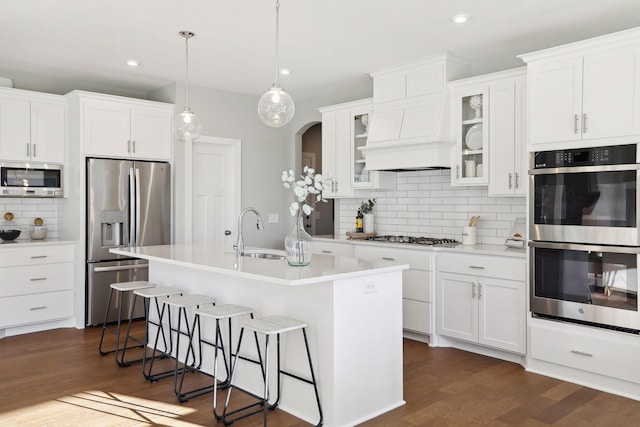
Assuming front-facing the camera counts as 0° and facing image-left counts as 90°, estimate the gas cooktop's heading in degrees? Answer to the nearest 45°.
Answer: approximately 45°
